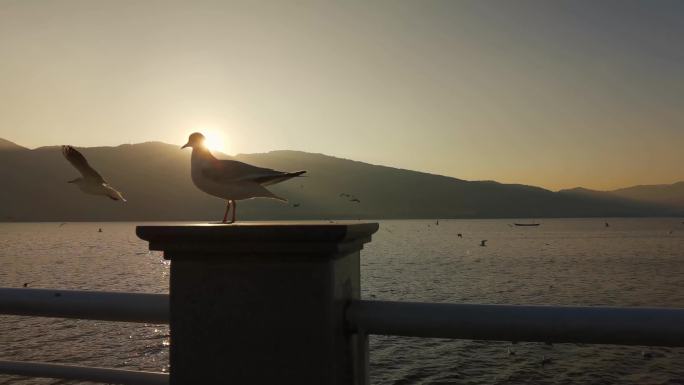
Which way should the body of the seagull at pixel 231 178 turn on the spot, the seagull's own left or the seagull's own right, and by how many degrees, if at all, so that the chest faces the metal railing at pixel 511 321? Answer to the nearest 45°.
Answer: approximately 135° to the seagull's own left

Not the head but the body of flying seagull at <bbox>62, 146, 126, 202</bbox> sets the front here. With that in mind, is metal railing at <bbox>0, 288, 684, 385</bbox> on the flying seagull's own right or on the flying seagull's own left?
on the flying seagull's own left

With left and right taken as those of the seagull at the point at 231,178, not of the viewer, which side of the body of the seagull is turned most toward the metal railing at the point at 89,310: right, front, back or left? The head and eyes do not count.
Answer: front

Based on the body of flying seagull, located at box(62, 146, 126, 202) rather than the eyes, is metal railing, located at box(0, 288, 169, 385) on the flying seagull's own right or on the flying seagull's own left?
on the flying seagull's own left

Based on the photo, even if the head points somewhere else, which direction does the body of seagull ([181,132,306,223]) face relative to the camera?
to the viewer's left

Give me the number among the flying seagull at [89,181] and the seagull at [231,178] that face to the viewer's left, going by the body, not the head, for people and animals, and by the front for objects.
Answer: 2

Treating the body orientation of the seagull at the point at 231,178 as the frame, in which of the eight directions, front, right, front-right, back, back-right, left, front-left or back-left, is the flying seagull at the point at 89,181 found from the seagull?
front-right
